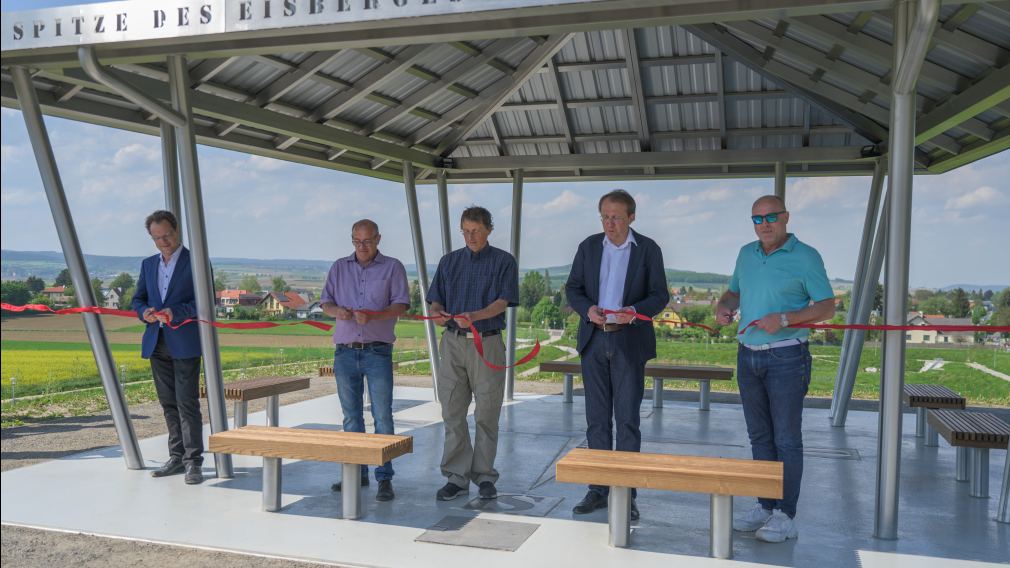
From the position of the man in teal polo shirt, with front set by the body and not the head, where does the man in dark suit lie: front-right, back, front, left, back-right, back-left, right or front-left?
front-right

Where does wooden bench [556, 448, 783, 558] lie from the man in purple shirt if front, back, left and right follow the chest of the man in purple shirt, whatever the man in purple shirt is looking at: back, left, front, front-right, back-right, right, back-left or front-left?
front-left

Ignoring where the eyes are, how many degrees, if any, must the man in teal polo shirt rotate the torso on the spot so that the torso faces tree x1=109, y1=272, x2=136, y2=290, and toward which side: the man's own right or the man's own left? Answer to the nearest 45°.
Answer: approximately 90° to the man's own right

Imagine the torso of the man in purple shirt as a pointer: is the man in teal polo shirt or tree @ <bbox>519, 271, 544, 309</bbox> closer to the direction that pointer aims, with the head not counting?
the man in teal polo shirt

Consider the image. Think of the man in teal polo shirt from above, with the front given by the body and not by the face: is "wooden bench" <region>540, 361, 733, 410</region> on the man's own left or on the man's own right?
on the man's own right

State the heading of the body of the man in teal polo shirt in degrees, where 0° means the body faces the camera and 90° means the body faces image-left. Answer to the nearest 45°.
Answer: approximately 45°

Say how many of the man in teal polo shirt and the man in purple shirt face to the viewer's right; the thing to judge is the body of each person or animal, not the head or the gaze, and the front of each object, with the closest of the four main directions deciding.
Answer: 0

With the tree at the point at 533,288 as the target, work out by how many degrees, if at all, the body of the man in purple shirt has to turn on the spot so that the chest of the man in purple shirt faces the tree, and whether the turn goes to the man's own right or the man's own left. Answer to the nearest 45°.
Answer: approximately 180°

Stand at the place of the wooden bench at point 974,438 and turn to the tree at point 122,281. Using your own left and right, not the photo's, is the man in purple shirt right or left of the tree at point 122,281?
left

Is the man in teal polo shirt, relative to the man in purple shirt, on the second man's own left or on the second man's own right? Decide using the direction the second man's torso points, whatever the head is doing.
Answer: on the second man's own left
